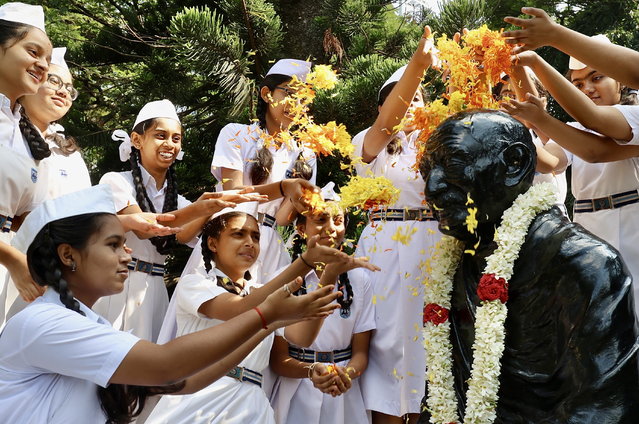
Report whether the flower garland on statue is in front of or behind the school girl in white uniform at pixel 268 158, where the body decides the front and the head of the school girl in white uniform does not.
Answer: in front

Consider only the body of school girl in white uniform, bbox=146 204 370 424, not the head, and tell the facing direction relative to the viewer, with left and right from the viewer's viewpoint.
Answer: facing the viewer and to the right of the viewer

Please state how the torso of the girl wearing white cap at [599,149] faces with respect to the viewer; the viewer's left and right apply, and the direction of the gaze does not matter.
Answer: facing the viewer and to the left of the viewer

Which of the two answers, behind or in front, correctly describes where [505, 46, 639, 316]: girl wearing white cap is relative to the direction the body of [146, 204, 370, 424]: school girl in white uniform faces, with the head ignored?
in front

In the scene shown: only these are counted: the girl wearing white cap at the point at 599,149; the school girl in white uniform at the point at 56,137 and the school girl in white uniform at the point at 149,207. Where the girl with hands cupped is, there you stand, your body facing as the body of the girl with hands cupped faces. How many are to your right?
2

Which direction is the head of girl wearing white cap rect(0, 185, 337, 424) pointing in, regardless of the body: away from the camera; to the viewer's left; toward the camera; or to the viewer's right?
to the viewer's right

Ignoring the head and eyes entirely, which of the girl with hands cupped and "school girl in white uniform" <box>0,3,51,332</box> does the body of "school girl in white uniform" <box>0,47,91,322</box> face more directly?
the girl with hands cupped

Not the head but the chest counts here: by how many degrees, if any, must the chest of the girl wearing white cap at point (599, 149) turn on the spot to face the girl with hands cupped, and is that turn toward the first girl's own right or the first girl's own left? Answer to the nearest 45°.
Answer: approximately 45° to the first girl's own right

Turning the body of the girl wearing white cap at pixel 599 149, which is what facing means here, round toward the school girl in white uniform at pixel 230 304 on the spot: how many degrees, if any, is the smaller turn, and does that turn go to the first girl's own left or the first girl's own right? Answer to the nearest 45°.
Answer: approximately 45° to the first girl's own right

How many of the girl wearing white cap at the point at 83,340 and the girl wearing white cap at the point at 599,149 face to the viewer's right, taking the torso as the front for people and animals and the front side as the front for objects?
1

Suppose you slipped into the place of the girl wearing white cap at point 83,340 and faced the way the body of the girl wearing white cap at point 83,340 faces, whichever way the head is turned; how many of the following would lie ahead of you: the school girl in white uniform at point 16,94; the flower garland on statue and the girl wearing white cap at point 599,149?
2

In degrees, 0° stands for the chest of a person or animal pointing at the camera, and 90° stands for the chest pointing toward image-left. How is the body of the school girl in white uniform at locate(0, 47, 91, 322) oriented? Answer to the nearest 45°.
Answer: approximately 315°

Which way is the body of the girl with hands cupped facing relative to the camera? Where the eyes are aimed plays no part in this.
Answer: toward the camera

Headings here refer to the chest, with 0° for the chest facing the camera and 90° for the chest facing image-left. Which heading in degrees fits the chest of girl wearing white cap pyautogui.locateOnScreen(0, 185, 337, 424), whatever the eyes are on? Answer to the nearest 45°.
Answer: approximately 270°

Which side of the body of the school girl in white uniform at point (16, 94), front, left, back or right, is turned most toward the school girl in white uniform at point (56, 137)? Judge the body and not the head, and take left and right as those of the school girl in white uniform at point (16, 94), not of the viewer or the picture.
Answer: left
